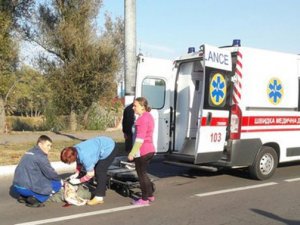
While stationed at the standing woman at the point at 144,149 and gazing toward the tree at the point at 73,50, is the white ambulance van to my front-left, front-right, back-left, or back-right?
front-right

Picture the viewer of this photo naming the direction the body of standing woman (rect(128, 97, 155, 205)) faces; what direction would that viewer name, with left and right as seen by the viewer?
facing to the left of the viewer

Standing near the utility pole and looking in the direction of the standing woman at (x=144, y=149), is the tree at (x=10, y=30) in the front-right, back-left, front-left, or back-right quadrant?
back-right

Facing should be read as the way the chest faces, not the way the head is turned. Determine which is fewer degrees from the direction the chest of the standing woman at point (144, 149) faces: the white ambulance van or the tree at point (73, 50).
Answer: the tree

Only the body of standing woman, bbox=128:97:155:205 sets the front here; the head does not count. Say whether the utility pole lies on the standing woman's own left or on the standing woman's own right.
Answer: on the standing woman's own right

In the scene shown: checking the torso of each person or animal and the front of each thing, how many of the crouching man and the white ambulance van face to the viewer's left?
0

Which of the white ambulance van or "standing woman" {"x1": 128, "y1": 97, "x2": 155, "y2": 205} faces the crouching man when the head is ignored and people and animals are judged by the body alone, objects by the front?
the standing woman

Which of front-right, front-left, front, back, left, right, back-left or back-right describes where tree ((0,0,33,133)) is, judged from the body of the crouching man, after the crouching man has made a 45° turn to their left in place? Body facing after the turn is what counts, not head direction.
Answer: front

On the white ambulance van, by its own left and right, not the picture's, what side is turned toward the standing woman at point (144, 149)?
back

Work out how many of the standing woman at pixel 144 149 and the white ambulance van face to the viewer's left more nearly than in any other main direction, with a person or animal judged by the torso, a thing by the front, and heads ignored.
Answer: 1

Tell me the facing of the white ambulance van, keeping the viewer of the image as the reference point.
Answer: facing away from the viewer and to the right of the viewer
